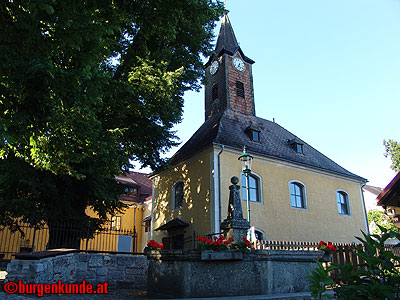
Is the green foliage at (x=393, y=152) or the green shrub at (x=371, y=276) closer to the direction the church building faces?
the green shrub

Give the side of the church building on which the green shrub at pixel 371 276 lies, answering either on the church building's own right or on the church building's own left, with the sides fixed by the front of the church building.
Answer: on the church building's own left

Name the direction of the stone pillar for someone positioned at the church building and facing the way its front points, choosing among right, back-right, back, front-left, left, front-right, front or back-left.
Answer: front-left

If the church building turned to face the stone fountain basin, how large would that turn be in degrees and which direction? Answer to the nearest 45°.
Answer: approximately 45° to its left

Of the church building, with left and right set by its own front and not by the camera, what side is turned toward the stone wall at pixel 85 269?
front

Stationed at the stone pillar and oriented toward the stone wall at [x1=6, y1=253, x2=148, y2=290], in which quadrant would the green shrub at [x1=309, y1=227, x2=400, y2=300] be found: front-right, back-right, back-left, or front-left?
back-left

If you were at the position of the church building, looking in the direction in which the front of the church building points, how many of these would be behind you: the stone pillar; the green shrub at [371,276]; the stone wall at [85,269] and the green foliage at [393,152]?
1

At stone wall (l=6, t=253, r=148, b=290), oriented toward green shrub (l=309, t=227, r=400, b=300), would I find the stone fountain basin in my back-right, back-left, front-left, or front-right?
front-left

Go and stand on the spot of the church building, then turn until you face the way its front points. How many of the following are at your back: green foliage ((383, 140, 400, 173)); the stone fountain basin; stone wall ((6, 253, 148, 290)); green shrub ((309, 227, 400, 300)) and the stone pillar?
1

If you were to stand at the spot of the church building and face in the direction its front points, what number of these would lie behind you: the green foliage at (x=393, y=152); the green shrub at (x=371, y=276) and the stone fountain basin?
1

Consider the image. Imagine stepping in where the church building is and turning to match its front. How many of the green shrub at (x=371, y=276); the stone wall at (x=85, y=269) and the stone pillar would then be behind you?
0

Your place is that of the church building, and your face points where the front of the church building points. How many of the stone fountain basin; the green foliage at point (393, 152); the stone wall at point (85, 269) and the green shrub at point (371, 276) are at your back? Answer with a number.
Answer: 1

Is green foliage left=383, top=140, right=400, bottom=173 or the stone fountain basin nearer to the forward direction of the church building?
the stone fountain basin

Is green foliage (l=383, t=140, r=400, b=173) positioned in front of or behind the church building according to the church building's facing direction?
behind
